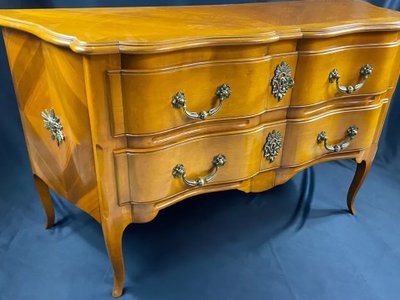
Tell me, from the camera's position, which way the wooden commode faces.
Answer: facing the viewer and to the right of the viewer
